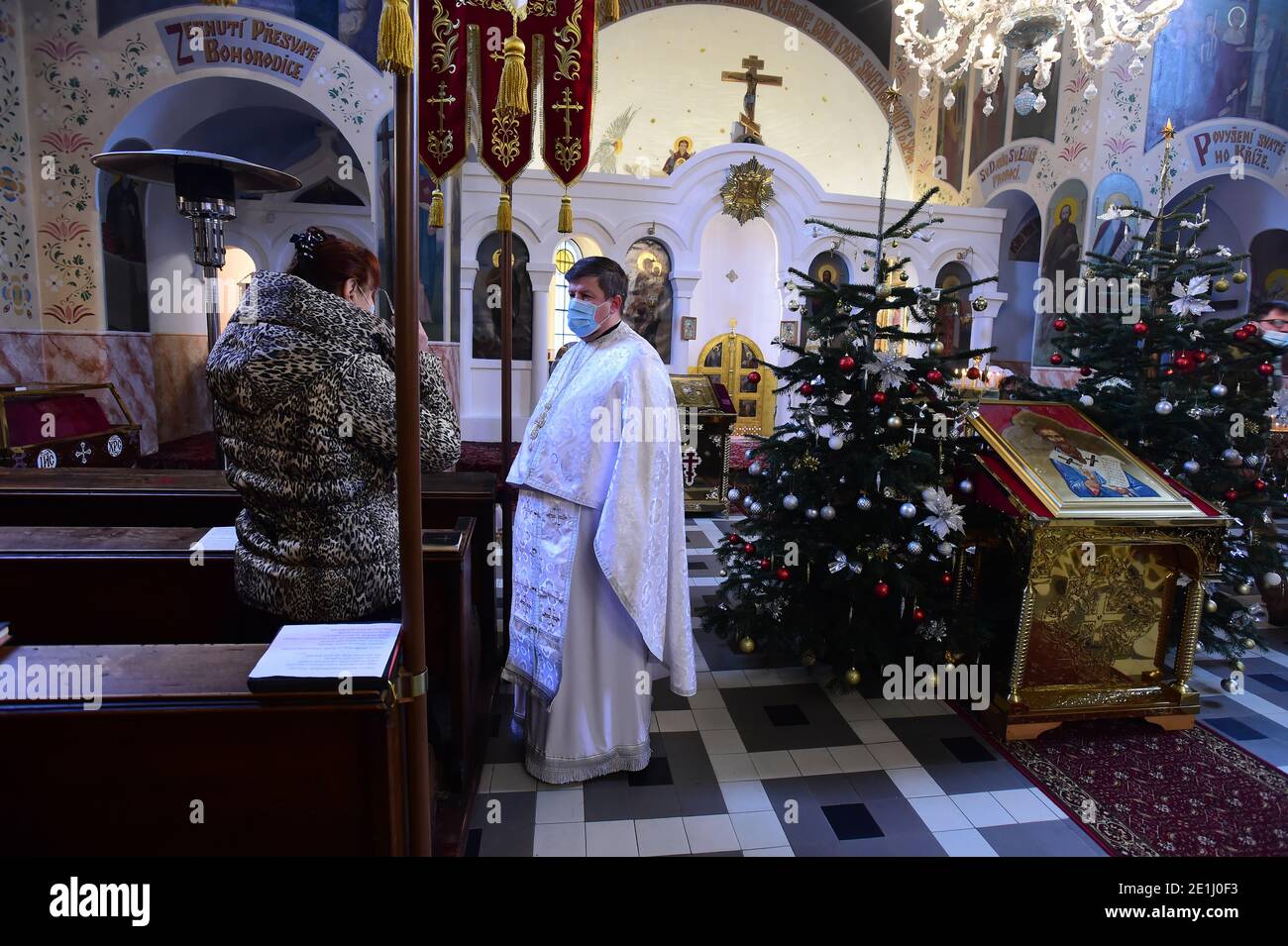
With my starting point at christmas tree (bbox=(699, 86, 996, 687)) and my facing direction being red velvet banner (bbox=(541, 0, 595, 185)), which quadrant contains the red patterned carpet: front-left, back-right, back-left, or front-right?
back-left

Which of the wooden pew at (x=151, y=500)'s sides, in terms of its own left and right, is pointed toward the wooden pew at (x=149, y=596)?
back

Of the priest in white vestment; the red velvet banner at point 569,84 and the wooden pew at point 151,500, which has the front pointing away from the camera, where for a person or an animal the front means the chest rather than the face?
the wooden pew

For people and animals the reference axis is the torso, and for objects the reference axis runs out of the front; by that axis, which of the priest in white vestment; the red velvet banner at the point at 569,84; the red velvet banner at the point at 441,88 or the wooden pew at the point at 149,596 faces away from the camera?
the wooden pew

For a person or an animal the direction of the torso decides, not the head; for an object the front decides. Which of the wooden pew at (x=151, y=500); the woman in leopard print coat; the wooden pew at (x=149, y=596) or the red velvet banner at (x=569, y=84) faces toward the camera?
the red velvet banner

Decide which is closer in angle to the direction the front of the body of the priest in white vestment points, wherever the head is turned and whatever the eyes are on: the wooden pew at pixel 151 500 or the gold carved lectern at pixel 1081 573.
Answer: the wooden pew

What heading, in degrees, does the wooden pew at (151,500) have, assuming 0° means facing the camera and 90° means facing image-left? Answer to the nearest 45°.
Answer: approximately 180°

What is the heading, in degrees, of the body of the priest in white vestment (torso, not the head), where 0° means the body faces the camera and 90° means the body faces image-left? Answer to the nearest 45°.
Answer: approximately 45°

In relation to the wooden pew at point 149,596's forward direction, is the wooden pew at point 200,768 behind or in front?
behind

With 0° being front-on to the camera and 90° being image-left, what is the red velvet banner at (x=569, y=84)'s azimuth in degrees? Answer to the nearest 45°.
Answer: approximately 0°

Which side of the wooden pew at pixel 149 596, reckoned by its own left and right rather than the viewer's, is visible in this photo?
back
